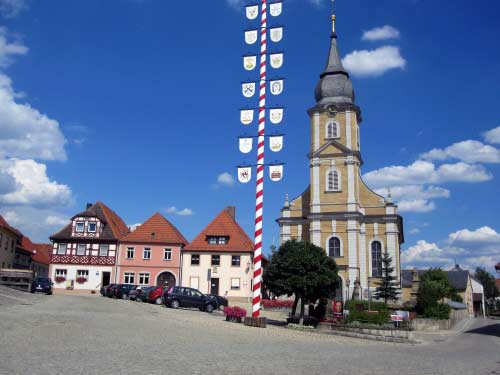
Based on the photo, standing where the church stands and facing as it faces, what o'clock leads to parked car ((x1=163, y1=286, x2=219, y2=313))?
The parked car is roughly at 1 o'clock from the church.

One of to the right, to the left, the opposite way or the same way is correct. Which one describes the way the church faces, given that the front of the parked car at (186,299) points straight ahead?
to the right

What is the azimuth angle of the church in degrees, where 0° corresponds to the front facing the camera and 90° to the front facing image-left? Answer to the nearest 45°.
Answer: approximately 0°

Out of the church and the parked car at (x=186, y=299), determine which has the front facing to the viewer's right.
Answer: the parked car

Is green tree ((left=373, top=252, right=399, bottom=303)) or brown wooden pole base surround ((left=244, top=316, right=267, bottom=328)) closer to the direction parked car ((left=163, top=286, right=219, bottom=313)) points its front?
the green tree

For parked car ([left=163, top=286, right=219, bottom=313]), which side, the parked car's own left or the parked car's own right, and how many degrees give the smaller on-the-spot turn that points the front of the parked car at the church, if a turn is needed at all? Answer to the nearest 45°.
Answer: approximately 45° to the parked car's own left

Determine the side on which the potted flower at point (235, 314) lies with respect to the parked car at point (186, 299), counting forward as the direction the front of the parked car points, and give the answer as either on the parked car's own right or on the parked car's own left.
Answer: on the parked car's own right

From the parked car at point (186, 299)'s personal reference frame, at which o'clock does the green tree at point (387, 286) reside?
The green tree is roughly at 11 o'clock from the parked car.

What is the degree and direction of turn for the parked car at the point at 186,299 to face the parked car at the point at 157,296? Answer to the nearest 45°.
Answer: approximately 135° to its left

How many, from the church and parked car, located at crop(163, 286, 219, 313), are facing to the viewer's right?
1

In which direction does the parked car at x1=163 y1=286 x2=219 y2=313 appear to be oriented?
to the viewer's right

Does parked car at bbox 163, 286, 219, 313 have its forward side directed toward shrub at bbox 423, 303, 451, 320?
yes
